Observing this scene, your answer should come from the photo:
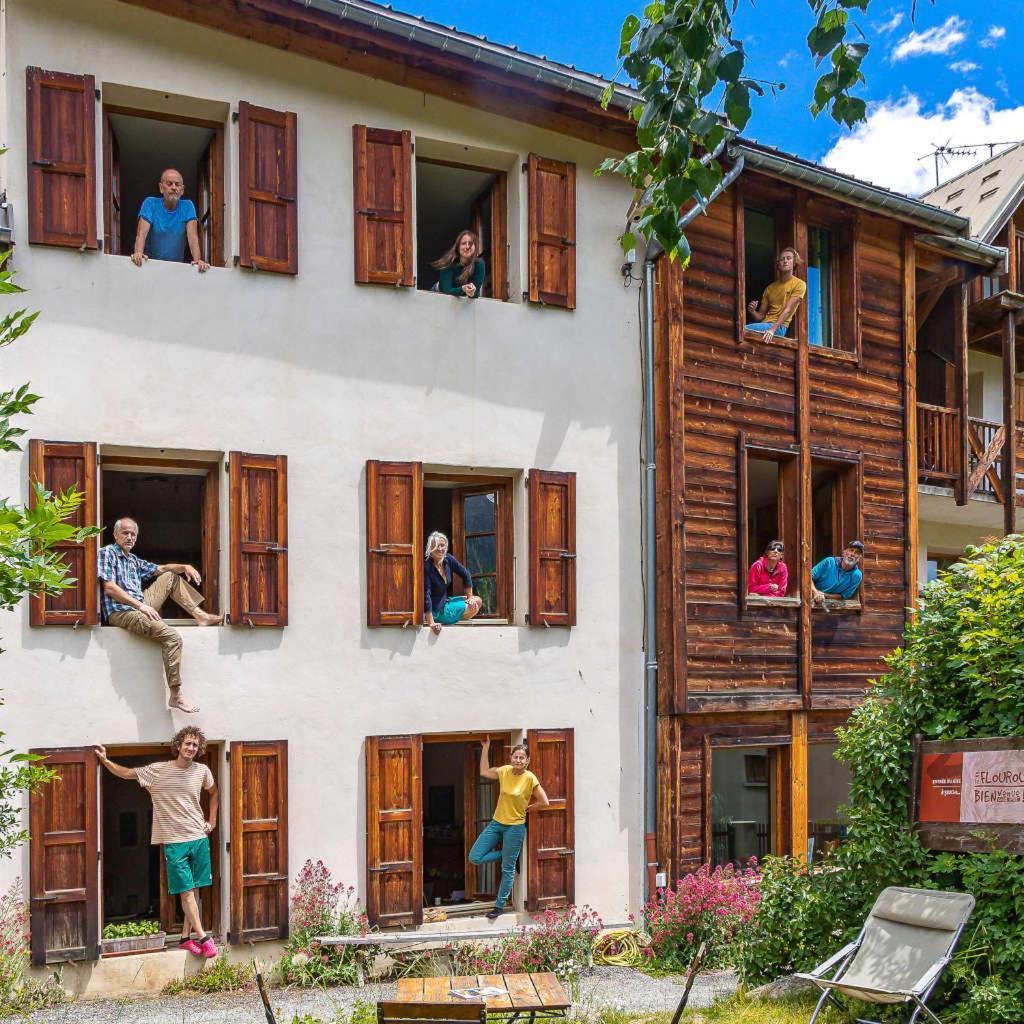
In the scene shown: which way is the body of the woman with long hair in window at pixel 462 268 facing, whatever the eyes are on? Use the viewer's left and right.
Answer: facing the viewer

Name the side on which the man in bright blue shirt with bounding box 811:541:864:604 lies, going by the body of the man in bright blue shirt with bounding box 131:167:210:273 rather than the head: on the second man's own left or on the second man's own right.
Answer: on the second man's own left

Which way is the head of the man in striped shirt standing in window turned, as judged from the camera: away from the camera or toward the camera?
toward the camera

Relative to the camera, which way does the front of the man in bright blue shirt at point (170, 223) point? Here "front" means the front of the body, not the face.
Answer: toward the camera

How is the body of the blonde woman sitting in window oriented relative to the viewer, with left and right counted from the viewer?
facing the viewer and to the right of the viewer

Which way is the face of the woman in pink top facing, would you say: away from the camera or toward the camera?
toward the camera

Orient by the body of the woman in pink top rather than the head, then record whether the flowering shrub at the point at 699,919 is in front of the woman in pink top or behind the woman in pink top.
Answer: in front

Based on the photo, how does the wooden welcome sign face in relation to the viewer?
toward the camera

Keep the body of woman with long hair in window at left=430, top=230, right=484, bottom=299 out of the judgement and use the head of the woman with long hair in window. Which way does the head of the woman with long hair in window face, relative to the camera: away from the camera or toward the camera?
toward the camera
